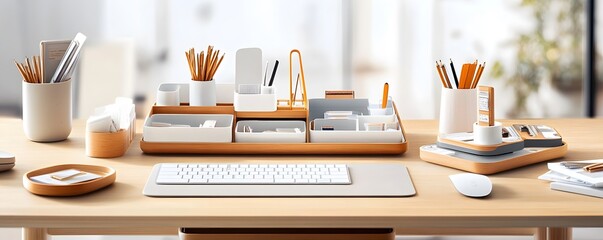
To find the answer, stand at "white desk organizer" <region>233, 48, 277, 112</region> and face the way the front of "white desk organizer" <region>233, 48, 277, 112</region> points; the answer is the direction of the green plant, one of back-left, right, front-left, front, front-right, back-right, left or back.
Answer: back-left

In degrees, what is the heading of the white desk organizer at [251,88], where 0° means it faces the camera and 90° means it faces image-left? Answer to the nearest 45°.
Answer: approximately 0°

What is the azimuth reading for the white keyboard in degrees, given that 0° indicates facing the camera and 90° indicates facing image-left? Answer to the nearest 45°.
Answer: approximately 0°
